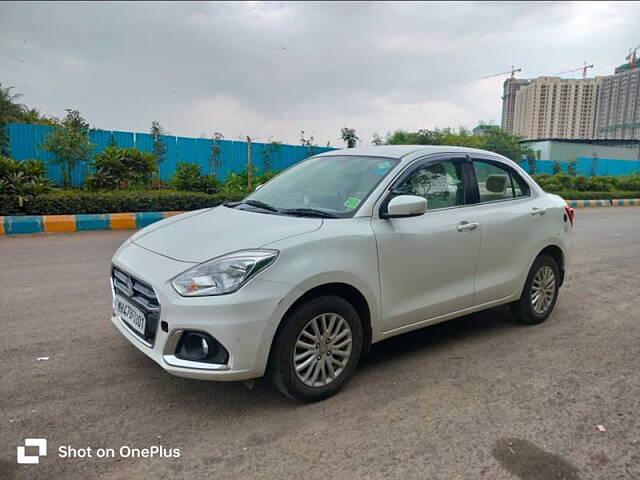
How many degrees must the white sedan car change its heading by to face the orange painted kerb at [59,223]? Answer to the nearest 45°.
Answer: approximately 90° to its right

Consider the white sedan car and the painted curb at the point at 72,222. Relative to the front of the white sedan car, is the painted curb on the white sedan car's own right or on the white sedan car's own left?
on the white sedan car's own right

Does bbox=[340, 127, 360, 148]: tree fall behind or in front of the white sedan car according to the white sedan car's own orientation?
behind

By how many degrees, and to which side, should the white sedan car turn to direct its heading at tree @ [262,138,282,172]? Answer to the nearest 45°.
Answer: approximately 135° to its right

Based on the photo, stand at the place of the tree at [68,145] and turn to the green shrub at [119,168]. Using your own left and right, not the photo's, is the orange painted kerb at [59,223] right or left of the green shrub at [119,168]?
right

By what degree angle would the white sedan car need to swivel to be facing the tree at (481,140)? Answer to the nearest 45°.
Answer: approximately 135° to its right

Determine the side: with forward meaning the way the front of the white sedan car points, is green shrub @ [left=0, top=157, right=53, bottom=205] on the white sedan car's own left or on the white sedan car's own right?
on the white sedan car's own right

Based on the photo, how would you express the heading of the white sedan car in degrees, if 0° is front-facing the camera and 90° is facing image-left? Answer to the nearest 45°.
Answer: approximately 45°

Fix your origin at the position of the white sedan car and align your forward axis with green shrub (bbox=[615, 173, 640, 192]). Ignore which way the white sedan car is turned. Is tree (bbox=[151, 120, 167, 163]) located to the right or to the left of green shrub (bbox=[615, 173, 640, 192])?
left

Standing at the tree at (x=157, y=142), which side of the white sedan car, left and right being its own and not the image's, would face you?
right

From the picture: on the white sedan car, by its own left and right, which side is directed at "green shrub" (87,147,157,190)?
right

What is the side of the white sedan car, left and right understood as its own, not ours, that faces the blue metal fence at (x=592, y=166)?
back

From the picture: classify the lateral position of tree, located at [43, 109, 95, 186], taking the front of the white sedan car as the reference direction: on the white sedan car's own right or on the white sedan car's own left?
on the white sedan car's own right

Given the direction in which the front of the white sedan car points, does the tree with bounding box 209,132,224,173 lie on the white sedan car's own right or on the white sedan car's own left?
on the white sedan car's own right

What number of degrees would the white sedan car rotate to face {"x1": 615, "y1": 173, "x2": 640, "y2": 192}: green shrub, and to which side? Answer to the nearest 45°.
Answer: approximately 180°

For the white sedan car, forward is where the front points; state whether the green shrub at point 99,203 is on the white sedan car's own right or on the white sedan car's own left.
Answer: on the white sedan car's own right
